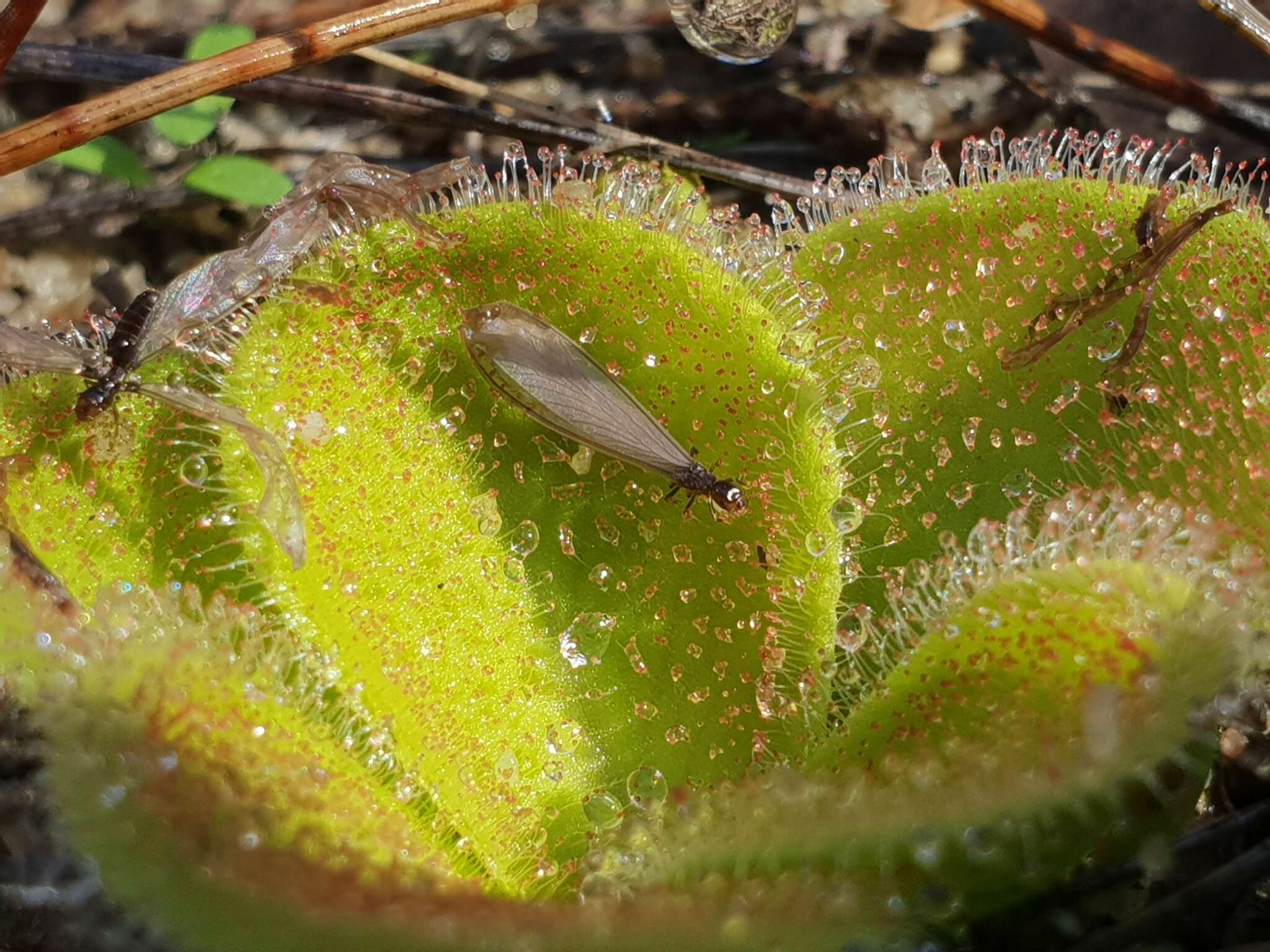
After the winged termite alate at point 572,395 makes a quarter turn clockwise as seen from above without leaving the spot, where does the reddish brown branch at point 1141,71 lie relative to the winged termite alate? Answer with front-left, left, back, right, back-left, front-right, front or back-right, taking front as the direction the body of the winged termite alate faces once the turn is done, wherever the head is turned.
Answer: back

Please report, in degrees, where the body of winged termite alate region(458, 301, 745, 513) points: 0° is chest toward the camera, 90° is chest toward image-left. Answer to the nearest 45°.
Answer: approximately 315°

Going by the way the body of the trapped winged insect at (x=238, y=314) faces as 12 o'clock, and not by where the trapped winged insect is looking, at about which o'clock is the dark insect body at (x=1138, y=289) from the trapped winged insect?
The dark insect body is roughly at 8 o'clock from the trapped winged insect.

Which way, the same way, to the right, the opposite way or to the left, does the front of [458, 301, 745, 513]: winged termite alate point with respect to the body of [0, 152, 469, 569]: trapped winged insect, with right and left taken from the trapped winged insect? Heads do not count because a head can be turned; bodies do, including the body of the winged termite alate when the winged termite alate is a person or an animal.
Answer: to the left

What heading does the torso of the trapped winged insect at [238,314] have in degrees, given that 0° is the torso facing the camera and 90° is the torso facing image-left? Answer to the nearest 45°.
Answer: approximately 45°

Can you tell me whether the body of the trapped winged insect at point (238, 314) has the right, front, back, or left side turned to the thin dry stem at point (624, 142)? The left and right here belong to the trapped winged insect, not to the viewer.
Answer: back

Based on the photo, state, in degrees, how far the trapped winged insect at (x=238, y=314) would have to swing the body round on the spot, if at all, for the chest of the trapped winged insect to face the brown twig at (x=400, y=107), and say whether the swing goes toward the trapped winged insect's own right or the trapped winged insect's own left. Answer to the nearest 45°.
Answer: approximately 135° to the trapped winged insect's own right

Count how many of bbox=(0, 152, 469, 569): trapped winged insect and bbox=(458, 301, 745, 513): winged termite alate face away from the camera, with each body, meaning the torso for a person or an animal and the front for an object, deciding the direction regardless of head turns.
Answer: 0

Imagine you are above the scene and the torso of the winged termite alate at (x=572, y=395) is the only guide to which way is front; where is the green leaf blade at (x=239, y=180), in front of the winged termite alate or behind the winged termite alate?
behind
